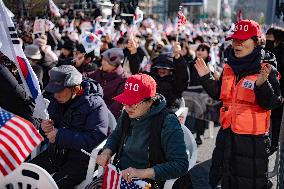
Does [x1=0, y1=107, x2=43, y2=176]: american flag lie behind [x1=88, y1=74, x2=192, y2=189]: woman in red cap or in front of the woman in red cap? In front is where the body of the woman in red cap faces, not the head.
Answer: in front

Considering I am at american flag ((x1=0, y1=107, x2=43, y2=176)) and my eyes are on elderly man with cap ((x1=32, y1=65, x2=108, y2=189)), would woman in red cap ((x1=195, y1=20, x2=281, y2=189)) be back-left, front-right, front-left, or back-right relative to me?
front-right

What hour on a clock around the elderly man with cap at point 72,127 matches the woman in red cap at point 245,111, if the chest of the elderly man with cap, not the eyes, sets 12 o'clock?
The woman in red cap is roughly at 8 o'clock from the elderly man with cap.

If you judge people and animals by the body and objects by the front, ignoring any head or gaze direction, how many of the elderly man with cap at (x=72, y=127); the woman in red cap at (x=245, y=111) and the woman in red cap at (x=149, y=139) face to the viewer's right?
0

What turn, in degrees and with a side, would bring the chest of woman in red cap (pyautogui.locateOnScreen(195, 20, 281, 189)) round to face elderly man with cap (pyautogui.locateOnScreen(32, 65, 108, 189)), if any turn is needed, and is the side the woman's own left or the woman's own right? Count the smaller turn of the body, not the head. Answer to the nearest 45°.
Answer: approximately 45° to the woman's own right

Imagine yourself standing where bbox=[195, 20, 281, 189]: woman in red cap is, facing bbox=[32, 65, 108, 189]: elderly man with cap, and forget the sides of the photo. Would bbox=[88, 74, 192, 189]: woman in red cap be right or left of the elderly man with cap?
left

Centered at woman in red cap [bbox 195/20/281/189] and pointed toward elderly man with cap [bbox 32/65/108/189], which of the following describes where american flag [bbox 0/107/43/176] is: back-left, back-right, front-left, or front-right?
front-left

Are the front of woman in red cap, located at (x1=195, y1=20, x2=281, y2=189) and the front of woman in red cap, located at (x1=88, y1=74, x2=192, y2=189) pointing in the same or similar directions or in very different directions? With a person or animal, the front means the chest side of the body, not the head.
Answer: same or similar directions

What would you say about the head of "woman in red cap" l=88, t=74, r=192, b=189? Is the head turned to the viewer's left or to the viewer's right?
to the viewer's left

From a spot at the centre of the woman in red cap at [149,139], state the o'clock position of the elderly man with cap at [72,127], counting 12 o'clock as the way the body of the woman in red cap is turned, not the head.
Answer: The elderly man with cap is roughly at 3 o'clock from the woman in red cap.

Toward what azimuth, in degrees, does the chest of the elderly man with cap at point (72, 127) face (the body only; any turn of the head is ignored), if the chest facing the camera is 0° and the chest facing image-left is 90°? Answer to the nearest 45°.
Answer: approximately 45°

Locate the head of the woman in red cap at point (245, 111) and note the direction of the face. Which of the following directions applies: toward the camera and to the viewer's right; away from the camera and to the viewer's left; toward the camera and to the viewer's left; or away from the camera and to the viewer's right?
toward the camera and to the viewer's left

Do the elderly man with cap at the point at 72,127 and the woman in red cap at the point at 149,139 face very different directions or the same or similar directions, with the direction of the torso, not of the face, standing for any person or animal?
same or similar directions

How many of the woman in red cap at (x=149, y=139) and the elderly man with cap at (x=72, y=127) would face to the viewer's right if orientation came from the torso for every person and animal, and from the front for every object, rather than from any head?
0
